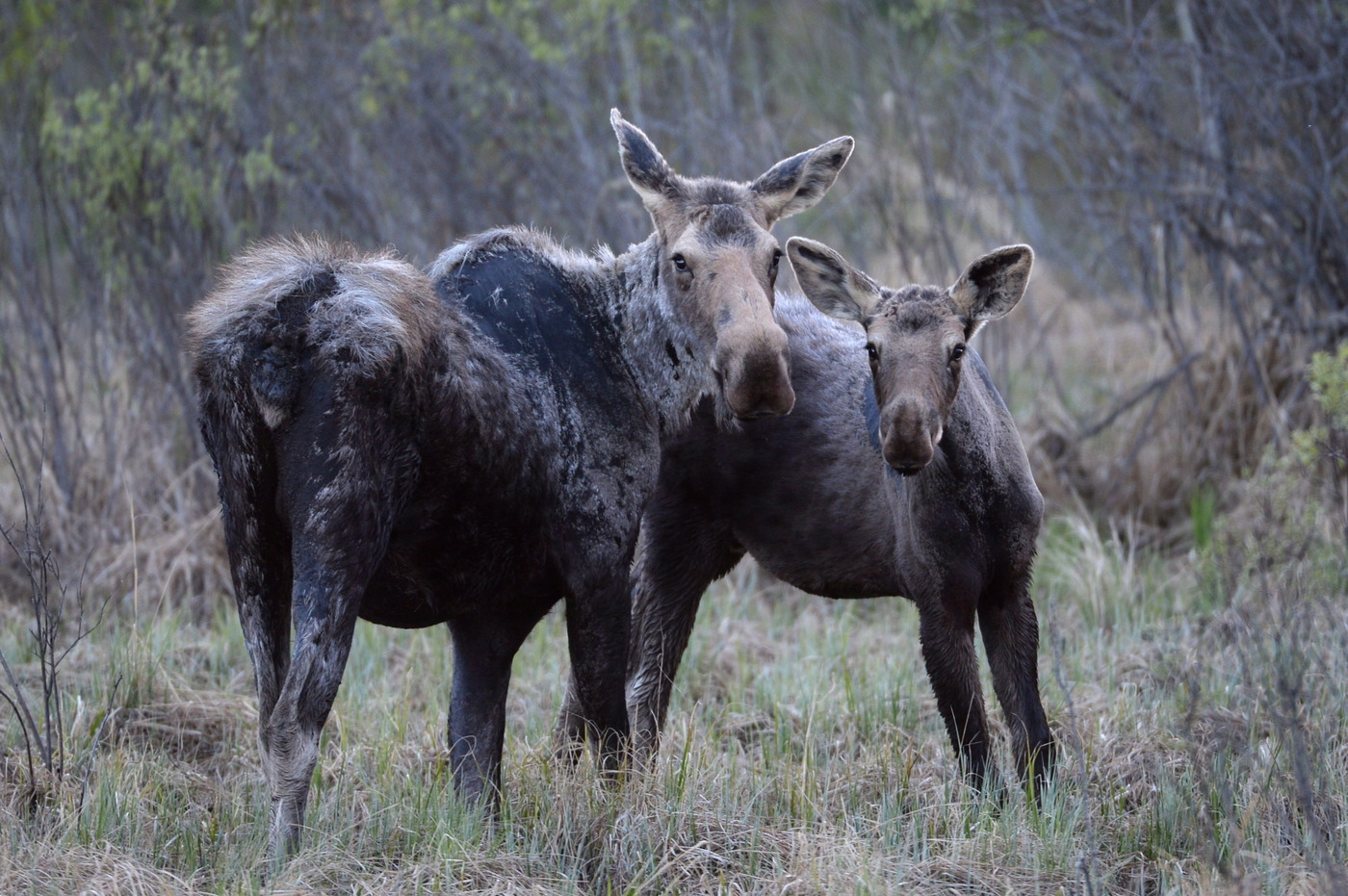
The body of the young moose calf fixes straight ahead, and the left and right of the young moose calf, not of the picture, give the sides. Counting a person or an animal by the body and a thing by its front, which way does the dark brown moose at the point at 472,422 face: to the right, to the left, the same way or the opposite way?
to the left

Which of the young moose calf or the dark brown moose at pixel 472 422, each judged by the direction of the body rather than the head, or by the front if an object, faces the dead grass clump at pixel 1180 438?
the dark brown moose

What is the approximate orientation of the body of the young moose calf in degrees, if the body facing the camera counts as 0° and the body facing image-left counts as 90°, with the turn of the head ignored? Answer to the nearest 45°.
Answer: approximately 315°

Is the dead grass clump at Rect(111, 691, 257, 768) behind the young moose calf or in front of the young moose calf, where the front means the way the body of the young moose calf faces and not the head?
behind

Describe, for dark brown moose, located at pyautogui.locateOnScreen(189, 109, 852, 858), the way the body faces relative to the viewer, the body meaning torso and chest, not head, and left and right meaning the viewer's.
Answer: facing away from the viewer and to the right of the viewer

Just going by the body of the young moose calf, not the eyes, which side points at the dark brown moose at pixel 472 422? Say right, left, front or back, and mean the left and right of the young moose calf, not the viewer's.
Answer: right

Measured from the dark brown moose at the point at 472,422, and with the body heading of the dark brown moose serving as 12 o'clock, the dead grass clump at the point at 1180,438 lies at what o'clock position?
The dead grass clump is roughly at 12 o'clock from the dark brown moose.
